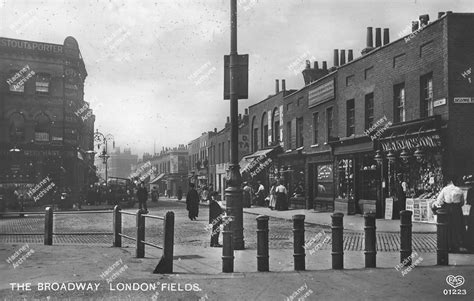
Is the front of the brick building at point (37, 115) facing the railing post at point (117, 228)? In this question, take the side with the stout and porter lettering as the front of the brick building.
yes

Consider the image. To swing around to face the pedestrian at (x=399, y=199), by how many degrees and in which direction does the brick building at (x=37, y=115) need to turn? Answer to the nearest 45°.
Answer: approximately 45° to its left

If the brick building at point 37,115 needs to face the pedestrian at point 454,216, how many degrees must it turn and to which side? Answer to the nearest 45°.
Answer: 0° — it already faces them

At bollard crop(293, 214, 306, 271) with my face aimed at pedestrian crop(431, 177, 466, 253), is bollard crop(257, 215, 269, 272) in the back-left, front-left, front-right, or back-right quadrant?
back-left

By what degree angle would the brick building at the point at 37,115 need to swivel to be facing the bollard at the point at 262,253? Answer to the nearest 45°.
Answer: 0° — it already faces it

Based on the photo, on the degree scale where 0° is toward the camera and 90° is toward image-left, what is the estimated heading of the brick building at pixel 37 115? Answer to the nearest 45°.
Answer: approximately 0°

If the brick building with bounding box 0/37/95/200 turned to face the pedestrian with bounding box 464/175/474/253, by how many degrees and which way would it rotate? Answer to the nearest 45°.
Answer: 0° — it already faces them

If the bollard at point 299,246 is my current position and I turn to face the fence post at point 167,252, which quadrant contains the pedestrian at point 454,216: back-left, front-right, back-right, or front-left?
back-right

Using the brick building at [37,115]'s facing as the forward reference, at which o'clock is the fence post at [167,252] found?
The fence post is roughly at 12 o'clock from the brick building.
